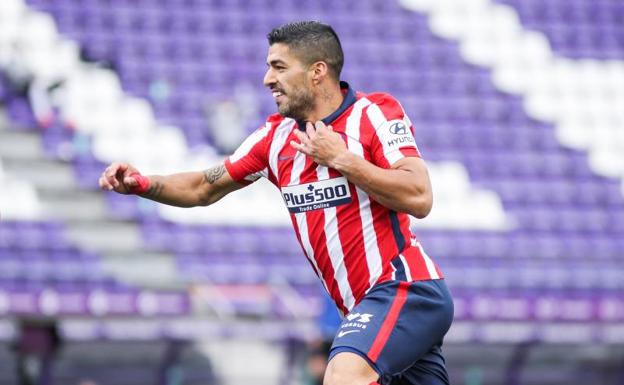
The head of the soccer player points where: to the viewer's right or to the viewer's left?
to the viewer's left

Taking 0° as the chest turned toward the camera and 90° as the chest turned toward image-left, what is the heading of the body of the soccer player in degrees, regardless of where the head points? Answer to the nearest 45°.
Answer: approximately 45°
